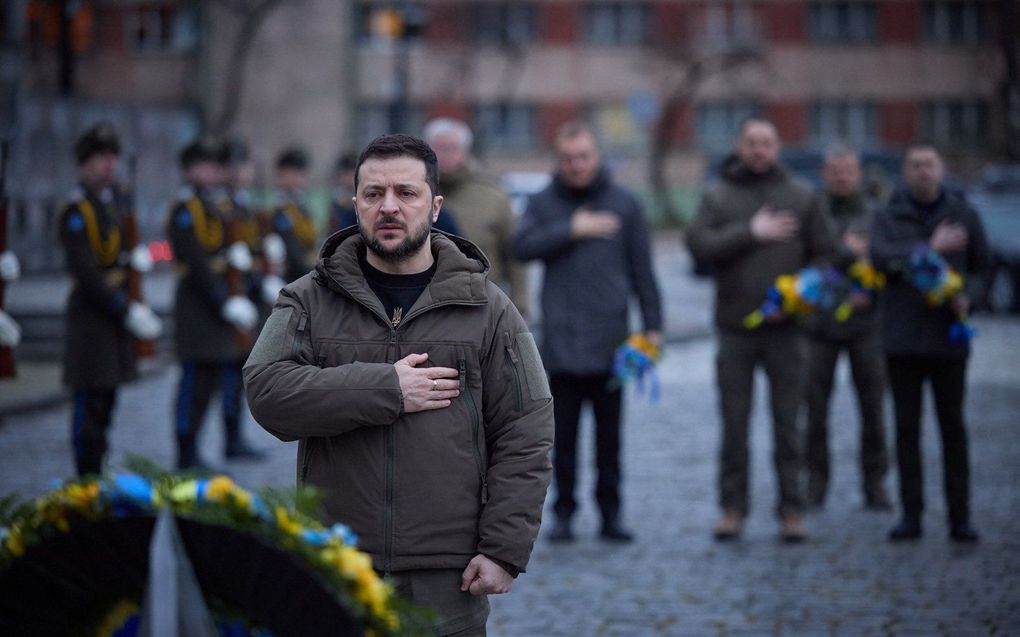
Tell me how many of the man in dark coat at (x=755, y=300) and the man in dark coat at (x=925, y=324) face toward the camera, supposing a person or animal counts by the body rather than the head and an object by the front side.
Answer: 2

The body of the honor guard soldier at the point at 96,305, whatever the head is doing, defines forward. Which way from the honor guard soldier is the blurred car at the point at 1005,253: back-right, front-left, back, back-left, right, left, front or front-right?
left

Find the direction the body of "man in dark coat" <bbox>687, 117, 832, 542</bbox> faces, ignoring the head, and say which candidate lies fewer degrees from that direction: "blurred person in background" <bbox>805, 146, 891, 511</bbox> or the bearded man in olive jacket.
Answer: the bearded man in olive jacket

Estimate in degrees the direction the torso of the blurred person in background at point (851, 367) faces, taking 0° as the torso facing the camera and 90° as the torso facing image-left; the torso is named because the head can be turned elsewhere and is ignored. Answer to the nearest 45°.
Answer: approximately 0°

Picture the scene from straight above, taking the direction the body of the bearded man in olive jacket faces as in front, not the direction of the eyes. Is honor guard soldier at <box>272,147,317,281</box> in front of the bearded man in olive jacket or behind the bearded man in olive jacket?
behind

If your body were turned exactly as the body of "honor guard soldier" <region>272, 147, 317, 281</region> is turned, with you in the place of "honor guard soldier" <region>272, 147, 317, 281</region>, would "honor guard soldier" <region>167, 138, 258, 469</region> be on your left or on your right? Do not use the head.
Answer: on your right
